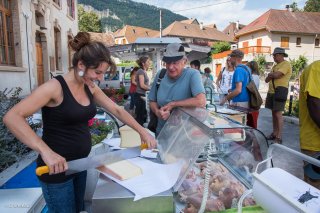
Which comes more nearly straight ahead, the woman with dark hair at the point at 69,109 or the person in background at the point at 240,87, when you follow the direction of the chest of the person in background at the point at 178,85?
the woman with dark hair

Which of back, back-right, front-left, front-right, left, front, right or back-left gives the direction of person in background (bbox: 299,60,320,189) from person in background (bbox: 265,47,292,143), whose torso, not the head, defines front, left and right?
left

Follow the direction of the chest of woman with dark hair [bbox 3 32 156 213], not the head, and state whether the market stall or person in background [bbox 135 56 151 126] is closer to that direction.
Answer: the market stall

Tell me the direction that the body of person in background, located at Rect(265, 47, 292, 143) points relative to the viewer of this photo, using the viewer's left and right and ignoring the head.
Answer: facing to the left of the viewer

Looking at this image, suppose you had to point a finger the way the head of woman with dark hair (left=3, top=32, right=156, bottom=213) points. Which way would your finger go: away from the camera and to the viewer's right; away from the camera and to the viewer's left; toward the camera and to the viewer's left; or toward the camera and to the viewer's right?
toward the camera and to the viewer's right

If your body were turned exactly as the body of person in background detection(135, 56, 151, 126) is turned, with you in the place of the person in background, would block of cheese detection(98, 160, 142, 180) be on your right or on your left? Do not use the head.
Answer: on your right

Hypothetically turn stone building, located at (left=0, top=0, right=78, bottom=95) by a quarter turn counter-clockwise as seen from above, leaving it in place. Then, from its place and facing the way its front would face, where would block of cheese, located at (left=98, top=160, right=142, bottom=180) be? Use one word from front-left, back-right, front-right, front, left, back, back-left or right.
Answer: back-right

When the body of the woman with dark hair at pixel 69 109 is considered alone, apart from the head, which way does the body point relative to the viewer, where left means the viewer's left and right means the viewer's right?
facing the viewer and to the right of the viewer

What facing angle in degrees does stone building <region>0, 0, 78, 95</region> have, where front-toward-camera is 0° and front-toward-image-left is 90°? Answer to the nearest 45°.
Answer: approximately 315°

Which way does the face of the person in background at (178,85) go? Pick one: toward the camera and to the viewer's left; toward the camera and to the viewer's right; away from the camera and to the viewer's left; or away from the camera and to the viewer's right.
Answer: toward the camera and to the viewer's left

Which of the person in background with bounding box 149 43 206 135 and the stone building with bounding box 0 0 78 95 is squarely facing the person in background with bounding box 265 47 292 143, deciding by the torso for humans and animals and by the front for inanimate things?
the stone building

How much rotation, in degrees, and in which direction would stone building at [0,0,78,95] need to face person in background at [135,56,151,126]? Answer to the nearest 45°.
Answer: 0° — it already faces them

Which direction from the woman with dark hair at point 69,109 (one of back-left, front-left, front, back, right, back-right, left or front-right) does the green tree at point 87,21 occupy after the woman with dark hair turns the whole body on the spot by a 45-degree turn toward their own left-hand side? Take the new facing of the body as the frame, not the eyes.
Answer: left
